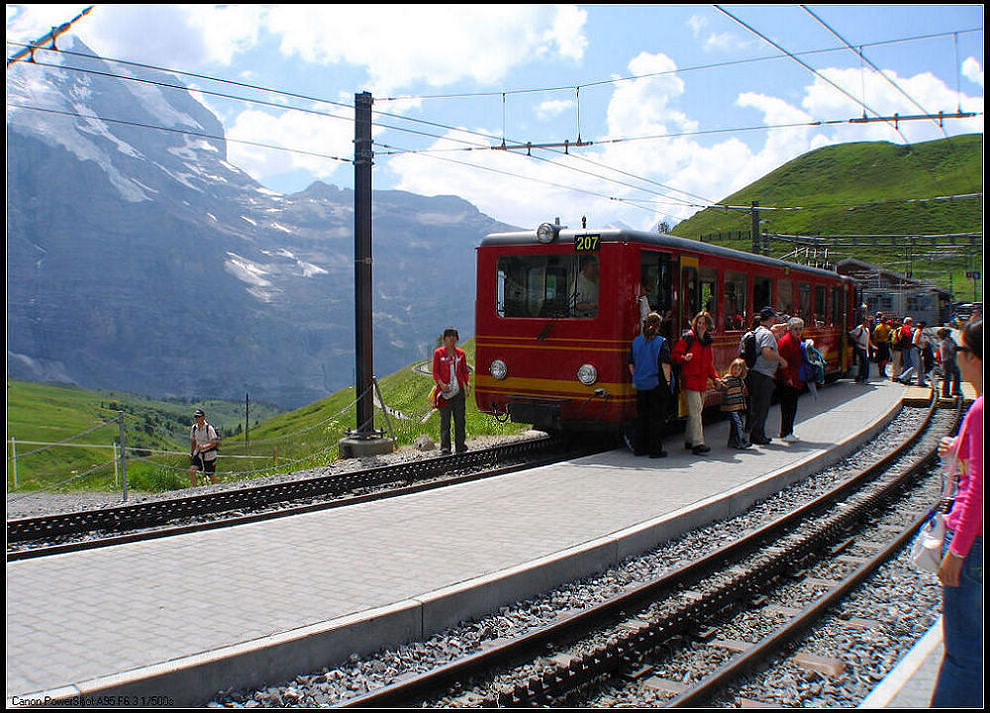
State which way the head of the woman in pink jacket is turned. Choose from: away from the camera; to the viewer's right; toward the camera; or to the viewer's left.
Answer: to the viewer's left

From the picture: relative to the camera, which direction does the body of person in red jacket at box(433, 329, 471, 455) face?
toward the camera

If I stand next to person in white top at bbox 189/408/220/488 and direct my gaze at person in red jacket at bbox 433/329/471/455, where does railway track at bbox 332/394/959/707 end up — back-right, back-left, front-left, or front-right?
front-right

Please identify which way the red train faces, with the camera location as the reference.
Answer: facing the viewer and to the left of the viewer

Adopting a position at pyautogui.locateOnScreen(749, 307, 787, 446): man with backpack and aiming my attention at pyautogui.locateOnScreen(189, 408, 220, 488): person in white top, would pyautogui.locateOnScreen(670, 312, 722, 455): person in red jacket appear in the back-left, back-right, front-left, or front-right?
front-left

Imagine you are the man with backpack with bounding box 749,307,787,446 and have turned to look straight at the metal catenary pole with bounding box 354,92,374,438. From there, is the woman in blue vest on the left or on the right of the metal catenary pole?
left

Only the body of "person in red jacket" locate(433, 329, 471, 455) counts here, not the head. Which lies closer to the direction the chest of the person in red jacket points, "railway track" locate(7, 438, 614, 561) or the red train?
the railway track

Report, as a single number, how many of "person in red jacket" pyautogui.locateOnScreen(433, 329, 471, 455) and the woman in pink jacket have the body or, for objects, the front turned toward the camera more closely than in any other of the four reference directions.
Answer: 1

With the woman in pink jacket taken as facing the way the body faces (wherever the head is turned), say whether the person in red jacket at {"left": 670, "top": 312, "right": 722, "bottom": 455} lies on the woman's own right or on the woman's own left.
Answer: on the woman's own right

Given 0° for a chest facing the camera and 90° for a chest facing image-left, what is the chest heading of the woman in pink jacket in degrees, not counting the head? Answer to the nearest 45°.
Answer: approximately 90°

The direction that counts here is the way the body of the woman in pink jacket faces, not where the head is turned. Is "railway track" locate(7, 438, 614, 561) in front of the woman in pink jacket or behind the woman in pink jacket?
in front

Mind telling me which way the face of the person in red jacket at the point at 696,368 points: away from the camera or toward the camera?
toward the camera

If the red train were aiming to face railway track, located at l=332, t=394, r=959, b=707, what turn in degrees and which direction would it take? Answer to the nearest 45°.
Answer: approximately 45° to its left

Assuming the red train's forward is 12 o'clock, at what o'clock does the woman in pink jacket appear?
The woman in pink jacket is roughly at 10 o'clock from the red train.

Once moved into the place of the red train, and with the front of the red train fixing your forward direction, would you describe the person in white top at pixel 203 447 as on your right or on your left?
on your right
